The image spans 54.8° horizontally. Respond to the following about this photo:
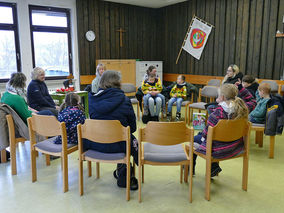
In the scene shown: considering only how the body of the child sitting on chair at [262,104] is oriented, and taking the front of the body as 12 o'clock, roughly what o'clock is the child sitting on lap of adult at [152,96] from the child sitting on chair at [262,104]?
the child sitting on lap of adult at [152,96] is roughly at 1 o'clock from the child sitting on chair at [262,104].

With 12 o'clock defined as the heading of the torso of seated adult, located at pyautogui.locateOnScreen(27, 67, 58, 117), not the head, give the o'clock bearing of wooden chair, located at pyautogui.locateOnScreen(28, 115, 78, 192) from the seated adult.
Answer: The wooden chair is roughly at 3 o'clock from the seated adult.

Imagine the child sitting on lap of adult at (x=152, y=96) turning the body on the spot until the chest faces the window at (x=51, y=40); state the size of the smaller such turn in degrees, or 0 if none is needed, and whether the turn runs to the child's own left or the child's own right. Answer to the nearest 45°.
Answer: approximately 135° to the child's own right

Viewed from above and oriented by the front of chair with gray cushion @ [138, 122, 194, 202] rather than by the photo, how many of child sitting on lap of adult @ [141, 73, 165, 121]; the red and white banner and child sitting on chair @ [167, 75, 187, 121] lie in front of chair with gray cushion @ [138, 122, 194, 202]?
3

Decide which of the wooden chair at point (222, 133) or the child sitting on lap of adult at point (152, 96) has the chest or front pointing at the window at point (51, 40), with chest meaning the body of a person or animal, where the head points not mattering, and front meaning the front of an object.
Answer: the wooden chair

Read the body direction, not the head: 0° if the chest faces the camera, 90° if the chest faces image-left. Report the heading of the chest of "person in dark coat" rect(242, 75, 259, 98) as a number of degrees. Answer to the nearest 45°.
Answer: approximately 90°

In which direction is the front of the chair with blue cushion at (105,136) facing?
away from the camera

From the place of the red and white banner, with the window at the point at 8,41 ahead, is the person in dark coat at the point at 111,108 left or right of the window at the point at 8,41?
left

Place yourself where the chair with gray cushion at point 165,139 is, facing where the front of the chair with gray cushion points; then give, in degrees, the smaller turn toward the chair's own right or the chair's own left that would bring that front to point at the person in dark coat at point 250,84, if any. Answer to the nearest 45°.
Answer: approximately 45° to the chair's own right

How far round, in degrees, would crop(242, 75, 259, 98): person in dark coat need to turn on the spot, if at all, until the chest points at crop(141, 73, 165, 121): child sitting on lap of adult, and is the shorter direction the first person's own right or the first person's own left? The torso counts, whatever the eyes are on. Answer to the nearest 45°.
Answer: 0° — they already face them

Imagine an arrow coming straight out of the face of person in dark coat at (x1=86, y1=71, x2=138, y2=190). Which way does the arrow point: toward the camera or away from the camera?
away from the camera

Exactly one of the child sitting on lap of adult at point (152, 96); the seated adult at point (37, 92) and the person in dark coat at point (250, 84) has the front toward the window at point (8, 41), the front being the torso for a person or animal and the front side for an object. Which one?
the person in dark coat

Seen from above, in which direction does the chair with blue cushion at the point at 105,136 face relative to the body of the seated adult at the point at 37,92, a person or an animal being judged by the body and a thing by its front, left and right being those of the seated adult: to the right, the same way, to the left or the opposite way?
to the left

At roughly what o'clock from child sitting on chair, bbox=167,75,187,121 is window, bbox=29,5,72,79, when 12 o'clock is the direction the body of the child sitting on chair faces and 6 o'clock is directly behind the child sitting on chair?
The window is roughly at 2 o'clock from the child sitting on chair.

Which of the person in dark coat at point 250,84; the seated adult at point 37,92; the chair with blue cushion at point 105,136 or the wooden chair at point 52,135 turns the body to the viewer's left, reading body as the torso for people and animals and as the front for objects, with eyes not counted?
the person in dark coat

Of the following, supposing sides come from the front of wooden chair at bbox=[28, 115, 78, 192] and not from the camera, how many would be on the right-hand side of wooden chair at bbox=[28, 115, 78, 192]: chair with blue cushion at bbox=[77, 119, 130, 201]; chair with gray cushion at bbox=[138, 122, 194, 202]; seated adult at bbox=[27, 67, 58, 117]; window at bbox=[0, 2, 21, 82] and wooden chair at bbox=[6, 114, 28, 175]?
2

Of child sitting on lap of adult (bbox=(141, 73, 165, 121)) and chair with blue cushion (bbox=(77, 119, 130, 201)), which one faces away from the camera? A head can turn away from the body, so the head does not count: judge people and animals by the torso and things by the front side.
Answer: the chair with blue cushion

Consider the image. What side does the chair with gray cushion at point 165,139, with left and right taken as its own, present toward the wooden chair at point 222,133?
right
